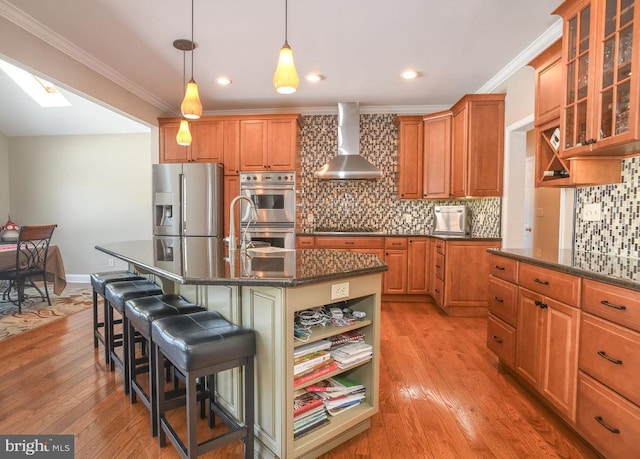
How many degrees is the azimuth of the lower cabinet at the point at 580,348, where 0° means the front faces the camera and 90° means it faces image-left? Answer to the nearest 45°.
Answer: approximately 45°

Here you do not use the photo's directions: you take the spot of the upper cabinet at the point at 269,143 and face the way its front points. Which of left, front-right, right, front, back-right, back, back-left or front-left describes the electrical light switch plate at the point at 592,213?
front-left

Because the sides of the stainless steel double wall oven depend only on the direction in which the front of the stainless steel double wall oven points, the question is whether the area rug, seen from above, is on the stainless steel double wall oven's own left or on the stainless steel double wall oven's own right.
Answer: on the stainless steel double wall oven's own right

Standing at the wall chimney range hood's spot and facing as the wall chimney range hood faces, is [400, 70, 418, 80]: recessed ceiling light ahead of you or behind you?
ahead

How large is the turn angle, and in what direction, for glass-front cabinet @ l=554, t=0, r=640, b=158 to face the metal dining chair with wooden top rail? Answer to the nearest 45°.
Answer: approximately 45° to its right

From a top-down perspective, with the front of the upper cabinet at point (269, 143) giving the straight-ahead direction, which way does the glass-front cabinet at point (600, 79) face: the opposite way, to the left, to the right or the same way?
to the right
